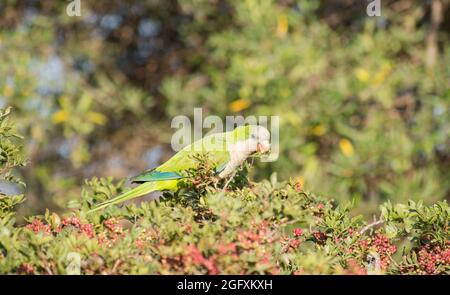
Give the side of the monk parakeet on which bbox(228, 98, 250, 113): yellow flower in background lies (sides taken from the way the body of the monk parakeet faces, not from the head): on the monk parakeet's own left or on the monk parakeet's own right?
on the monk parakeet's own left

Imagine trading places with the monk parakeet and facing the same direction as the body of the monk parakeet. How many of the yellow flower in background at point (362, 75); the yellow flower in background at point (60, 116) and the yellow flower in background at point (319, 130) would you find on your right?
0

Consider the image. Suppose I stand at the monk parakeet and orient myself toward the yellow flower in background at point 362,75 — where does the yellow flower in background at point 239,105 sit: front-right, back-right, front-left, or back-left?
front-left

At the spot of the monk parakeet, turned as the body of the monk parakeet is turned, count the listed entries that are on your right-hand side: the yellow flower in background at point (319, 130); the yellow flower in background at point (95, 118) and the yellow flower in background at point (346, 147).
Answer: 0

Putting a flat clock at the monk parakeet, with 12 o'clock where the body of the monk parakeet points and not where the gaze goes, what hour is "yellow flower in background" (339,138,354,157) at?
The yellow flower in background is roughly at 10 o'clock from the monk parakeet.

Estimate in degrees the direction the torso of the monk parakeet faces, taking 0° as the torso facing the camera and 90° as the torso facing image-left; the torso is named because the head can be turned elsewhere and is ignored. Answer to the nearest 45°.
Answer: approximately 270°

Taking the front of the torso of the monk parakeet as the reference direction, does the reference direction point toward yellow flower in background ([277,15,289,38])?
no

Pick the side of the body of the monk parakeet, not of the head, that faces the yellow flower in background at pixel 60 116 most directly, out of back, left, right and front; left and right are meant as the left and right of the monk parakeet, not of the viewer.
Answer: left

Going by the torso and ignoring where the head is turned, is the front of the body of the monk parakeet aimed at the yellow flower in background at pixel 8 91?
no

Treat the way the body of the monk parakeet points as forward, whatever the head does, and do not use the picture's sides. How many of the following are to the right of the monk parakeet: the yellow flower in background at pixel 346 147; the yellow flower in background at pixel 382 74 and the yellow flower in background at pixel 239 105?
0

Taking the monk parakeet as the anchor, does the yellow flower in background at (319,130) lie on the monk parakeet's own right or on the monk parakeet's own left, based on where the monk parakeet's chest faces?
on the monk parakeet's own left
